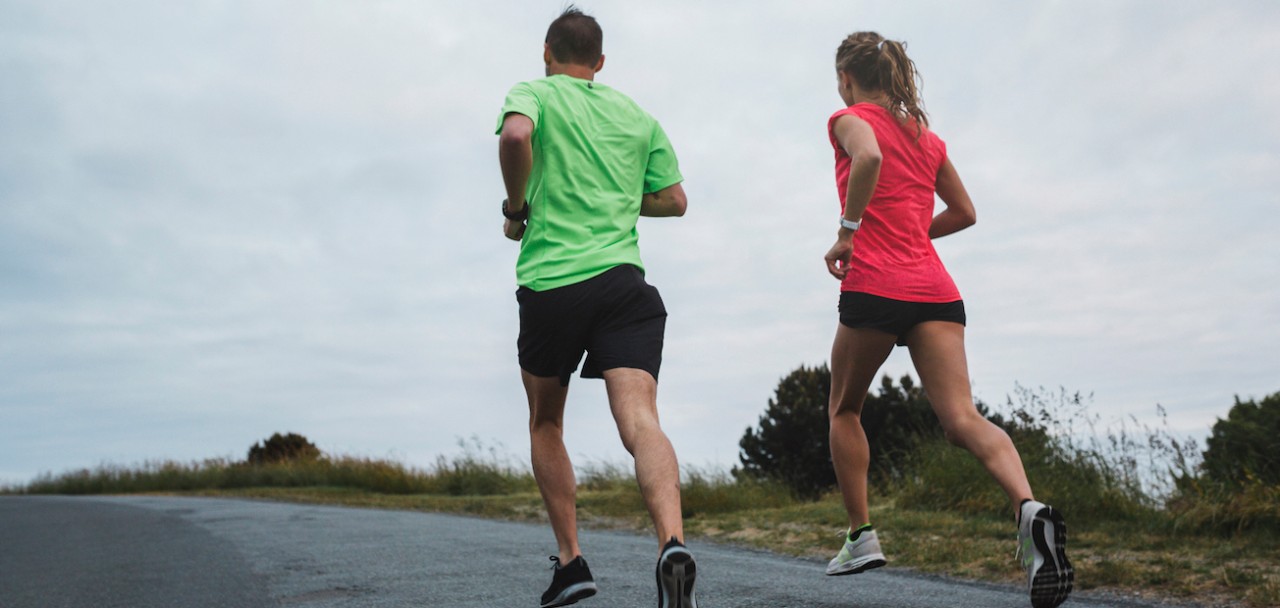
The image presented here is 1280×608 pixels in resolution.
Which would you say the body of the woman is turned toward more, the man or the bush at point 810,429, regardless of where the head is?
the bush

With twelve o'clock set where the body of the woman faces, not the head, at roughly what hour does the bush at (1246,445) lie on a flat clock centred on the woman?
The bush is roughly at 2 o'clock from the woman.

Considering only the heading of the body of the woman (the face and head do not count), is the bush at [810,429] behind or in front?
in front

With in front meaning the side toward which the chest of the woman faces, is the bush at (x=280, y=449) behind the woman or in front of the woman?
in front

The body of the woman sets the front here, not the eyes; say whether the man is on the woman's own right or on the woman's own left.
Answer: on the woman's own left

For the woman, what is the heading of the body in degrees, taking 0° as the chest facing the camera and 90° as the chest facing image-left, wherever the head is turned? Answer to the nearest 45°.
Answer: approximately 135°
